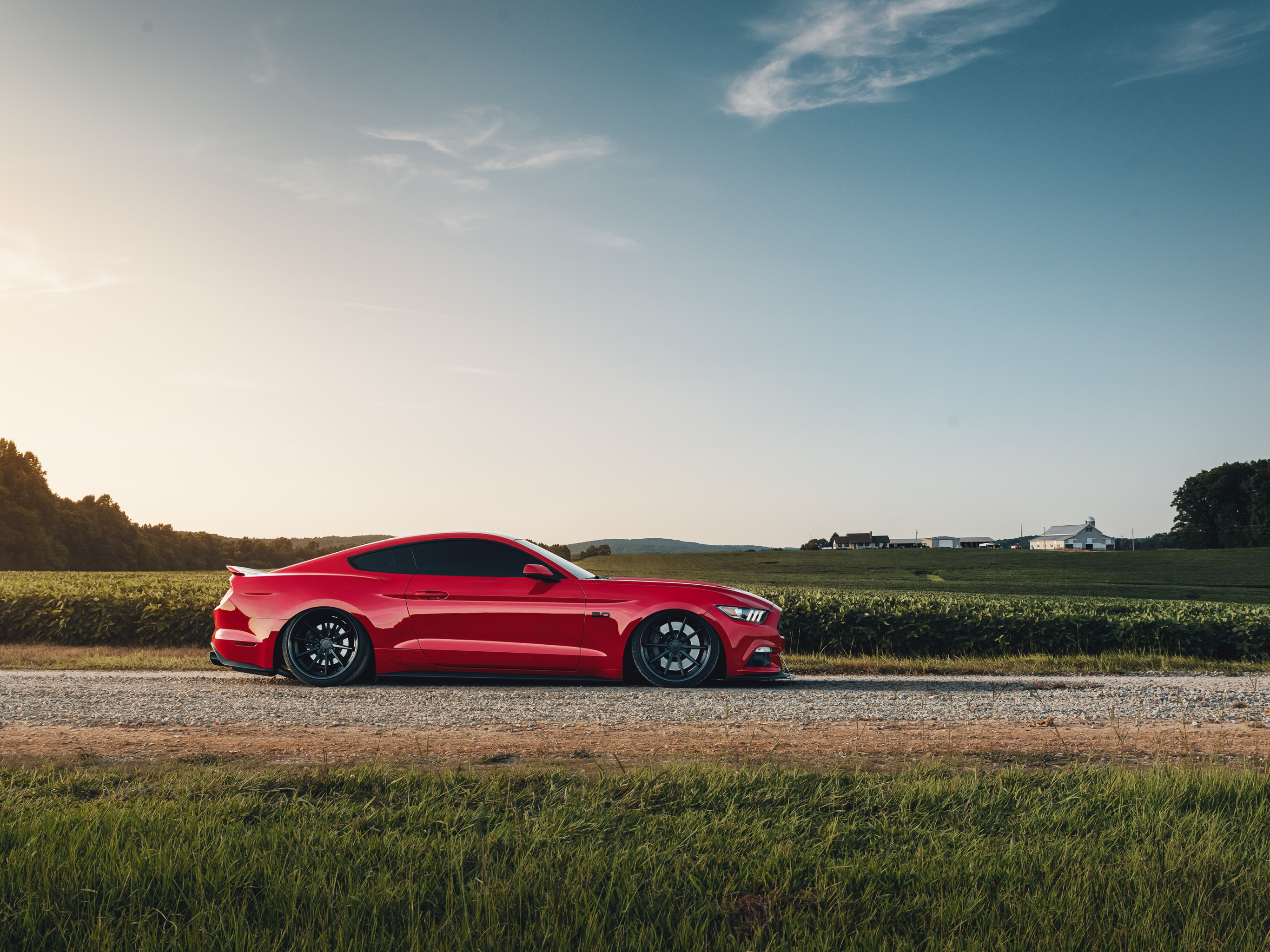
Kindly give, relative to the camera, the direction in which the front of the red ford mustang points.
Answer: facing to the right of the viewer
